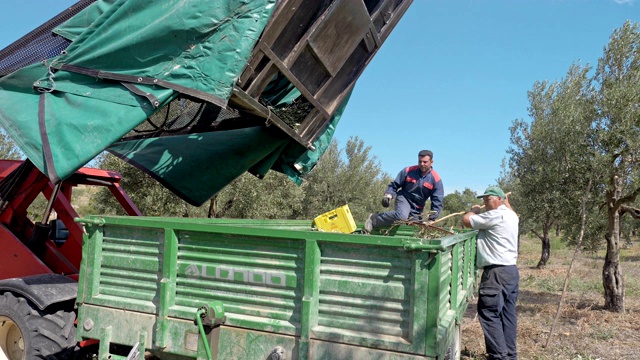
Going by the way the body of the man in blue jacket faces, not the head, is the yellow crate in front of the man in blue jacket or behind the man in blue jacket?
in front

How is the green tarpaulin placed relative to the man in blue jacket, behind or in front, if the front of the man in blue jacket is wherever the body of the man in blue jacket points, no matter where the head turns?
in front

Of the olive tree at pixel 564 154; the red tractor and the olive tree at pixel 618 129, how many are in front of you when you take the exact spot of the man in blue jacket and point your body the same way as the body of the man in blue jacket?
1

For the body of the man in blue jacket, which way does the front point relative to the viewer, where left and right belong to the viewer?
facing the viewer and to the left of the viewer

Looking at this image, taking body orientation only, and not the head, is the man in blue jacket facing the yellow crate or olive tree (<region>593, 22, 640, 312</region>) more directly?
the yellow crate

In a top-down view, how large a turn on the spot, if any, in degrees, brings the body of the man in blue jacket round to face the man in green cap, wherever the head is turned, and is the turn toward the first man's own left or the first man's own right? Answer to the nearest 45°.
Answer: approximately 90° to the first man's own left

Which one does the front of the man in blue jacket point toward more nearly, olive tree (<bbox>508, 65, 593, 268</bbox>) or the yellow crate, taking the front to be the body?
the yellow crate
